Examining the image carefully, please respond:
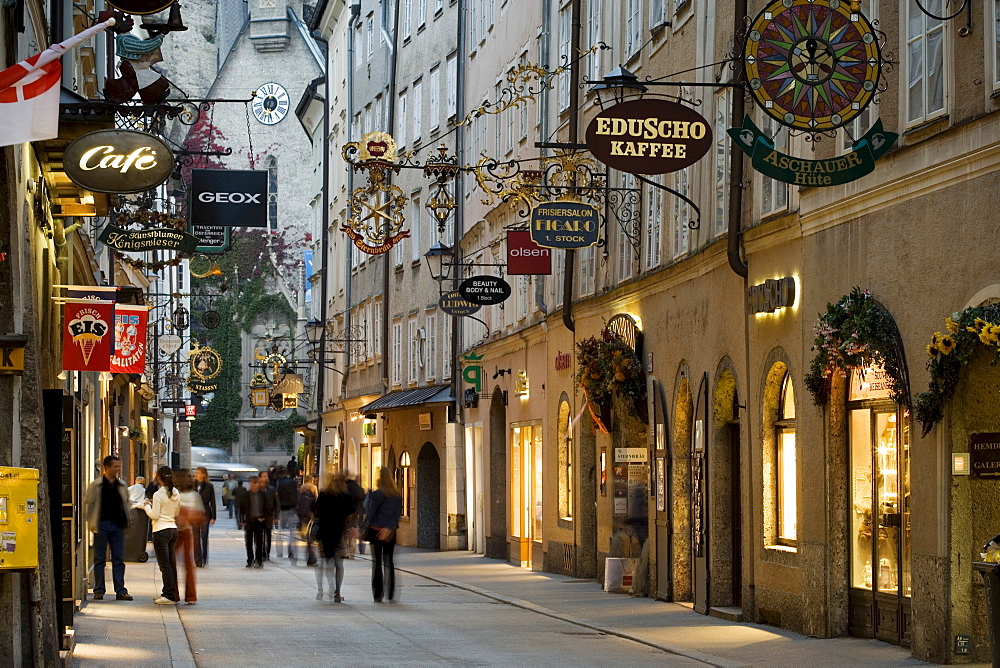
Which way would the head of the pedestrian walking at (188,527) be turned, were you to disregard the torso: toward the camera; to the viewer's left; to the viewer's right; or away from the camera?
away from the camera

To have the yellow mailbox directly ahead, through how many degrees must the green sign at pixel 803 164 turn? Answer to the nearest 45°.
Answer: approximately 45° to its right

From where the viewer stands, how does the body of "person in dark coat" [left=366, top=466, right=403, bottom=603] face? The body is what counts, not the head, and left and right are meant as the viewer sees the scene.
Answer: facing away from the viewer

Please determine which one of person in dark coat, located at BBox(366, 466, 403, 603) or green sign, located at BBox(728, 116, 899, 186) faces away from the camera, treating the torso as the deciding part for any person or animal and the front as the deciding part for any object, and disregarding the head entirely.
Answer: the person in dark coat
